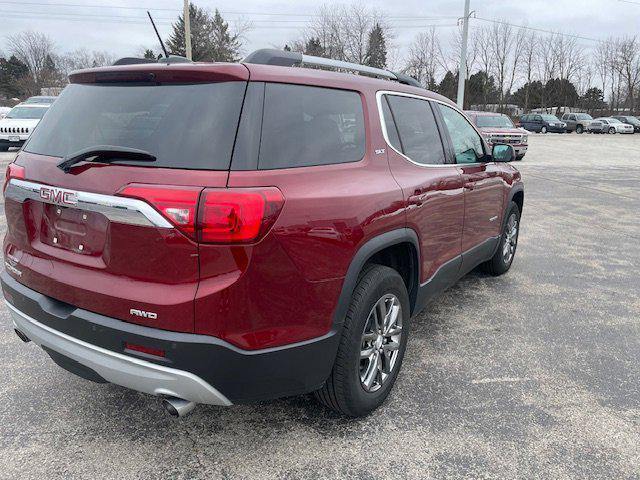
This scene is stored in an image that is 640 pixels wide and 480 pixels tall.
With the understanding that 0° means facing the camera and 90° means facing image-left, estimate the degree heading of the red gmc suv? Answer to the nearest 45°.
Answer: approximately 225°

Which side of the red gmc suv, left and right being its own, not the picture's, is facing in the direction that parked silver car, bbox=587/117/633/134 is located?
front

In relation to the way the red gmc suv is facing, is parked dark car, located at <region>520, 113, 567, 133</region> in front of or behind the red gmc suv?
in front

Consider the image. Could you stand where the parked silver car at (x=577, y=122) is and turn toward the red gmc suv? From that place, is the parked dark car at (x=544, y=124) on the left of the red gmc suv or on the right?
right
